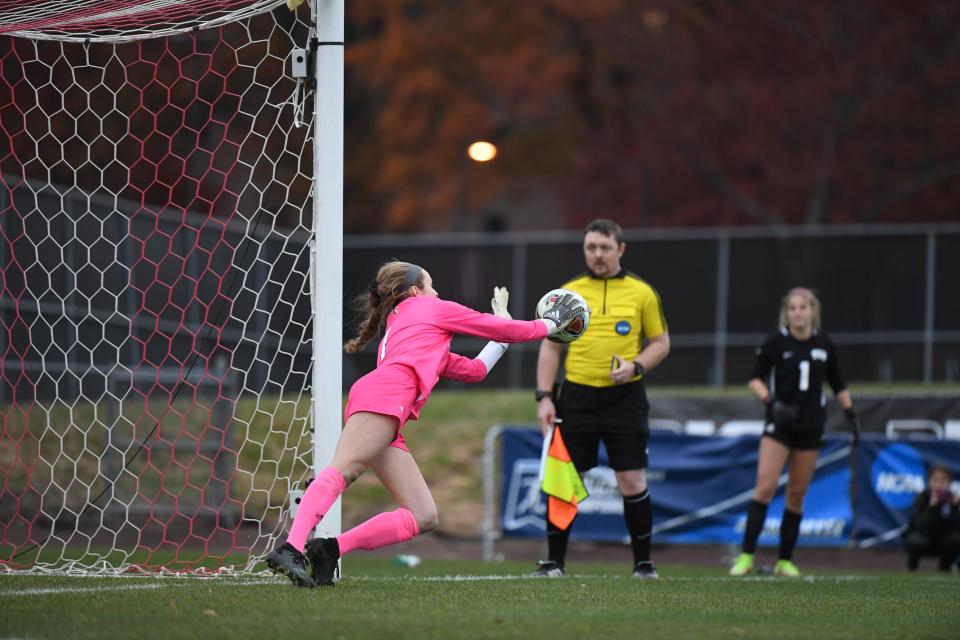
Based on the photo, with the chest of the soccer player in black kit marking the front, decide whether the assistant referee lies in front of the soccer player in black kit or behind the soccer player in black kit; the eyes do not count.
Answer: in front

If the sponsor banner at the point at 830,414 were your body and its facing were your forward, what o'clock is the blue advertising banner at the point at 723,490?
The blue advertising banner is roughly at 2 o'clock from the sponsor banner.

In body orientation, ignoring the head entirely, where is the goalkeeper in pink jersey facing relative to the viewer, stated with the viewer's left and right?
facing to the right of the viewer

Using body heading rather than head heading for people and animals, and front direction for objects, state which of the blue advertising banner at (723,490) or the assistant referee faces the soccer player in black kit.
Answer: the blue advertising banner

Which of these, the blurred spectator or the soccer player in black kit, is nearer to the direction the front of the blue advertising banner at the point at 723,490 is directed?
the soccer player in black kit

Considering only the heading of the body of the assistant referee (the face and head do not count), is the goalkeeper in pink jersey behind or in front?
in front

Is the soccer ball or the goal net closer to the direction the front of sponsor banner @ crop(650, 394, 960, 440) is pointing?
the soccer ball

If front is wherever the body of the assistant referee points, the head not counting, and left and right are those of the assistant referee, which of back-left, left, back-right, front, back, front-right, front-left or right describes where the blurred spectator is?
back-left

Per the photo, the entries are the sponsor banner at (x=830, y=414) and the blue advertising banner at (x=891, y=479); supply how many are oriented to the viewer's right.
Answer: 0

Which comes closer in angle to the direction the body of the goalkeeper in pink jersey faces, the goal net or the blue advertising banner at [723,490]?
the blue advertising banner
